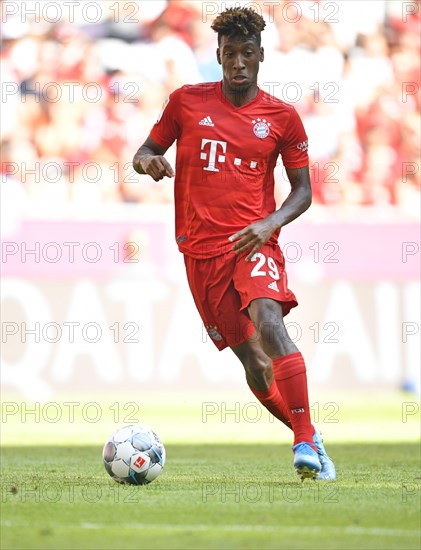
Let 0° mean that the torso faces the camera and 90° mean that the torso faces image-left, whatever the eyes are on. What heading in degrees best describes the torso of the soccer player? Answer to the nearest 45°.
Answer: approximately 0°
